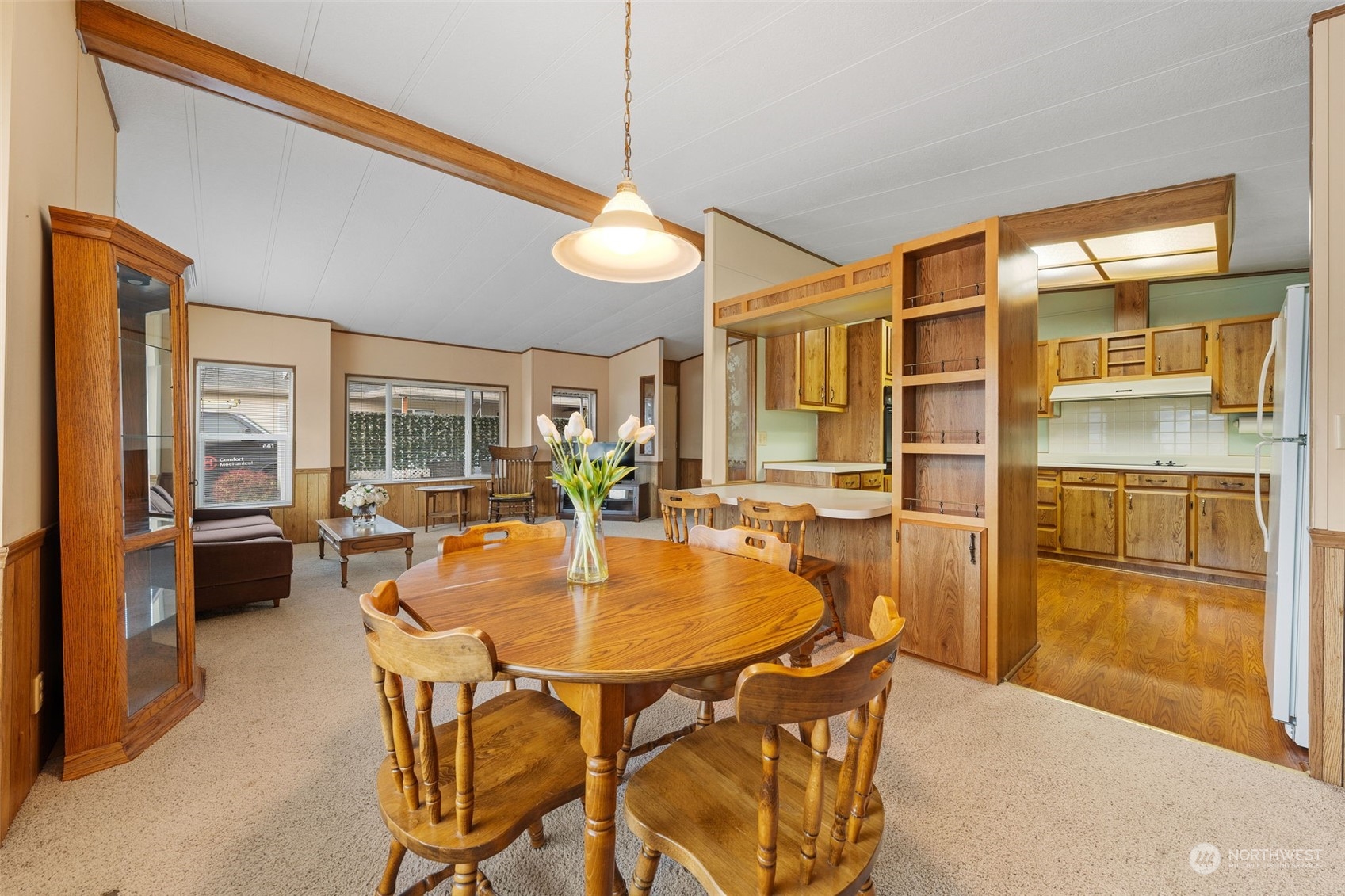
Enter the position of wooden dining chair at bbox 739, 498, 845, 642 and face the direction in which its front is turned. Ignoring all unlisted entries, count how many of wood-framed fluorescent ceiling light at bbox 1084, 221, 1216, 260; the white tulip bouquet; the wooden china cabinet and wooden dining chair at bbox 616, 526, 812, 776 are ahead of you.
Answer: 1

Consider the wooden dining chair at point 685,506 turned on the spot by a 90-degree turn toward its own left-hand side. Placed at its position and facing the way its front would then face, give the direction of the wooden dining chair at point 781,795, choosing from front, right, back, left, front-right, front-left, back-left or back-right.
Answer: back-left

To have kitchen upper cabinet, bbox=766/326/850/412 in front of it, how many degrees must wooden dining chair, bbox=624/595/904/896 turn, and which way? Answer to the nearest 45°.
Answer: approximately 45° to its right

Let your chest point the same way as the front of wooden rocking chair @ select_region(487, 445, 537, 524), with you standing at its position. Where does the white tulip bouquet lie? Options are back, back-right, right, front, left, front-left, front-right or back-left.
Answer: front

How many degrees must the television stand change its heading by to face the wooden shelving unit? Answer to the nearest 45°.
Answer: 0° — it already faces it

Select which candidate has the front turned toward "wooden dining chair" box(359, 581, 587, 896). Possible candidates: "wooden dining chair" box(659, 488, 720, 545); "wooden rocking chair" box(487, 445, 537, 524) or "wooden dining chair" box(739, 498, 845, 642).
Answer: "wooden rocking chair" box(487, 445, 537, 524)

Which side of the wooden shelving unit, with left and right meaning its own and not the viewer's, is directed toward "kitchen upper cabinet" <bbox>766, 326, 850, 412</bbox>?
right

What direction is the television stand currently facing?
toward the camera

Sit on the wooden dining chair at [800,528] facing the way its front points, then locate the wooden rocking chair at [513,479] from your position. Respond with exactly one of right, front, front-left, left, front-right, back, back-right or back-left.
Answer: left

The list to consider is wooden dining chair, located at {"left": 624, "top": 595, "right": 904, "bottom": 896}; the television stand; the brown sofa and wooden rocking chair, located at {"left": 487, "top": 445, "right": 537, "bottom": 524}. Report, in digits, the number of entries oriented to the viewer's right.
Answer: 1

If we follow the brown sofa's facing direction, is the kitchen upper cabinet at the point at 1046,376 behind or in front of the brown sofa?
in front

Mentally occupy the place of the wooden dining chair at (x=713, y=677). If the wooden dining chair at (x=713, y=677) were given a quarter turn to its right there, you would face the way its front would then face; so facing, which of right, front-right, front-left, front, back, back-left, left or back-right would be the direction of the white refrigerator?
back-right

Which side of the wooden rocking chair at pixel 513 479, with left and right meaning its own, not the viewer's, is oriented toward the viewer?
front

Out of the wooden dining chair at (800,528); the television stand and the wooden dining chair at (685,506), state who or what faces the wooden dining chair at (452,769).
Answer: the television stand

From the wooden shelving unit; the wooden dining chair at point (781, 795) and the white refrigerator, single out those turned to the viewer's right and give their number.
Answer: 0

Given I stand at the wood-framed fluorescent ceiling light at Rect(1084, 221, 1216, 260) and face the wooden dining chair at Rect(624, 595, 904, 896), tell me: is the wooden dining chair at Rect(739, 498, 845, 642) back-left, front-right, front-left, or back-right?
front-right

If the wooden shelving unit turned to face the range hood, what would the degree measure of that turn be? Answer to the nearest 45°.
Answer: approximately 180°

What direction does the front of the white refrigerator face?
to the viewer's left

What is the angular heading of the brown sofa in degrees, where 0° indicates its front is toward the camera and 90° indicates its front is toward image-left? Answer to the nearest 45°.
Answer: approximately 270°

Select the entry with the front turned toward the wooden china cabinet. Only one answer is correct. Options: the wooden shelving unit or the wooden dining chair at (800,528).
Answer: the wooden shelving unit

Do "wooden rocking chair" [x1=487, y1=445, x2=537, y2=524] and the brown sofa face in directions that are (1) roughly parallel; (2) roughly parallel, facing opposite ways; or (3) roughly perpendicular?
roughly perpendicular
